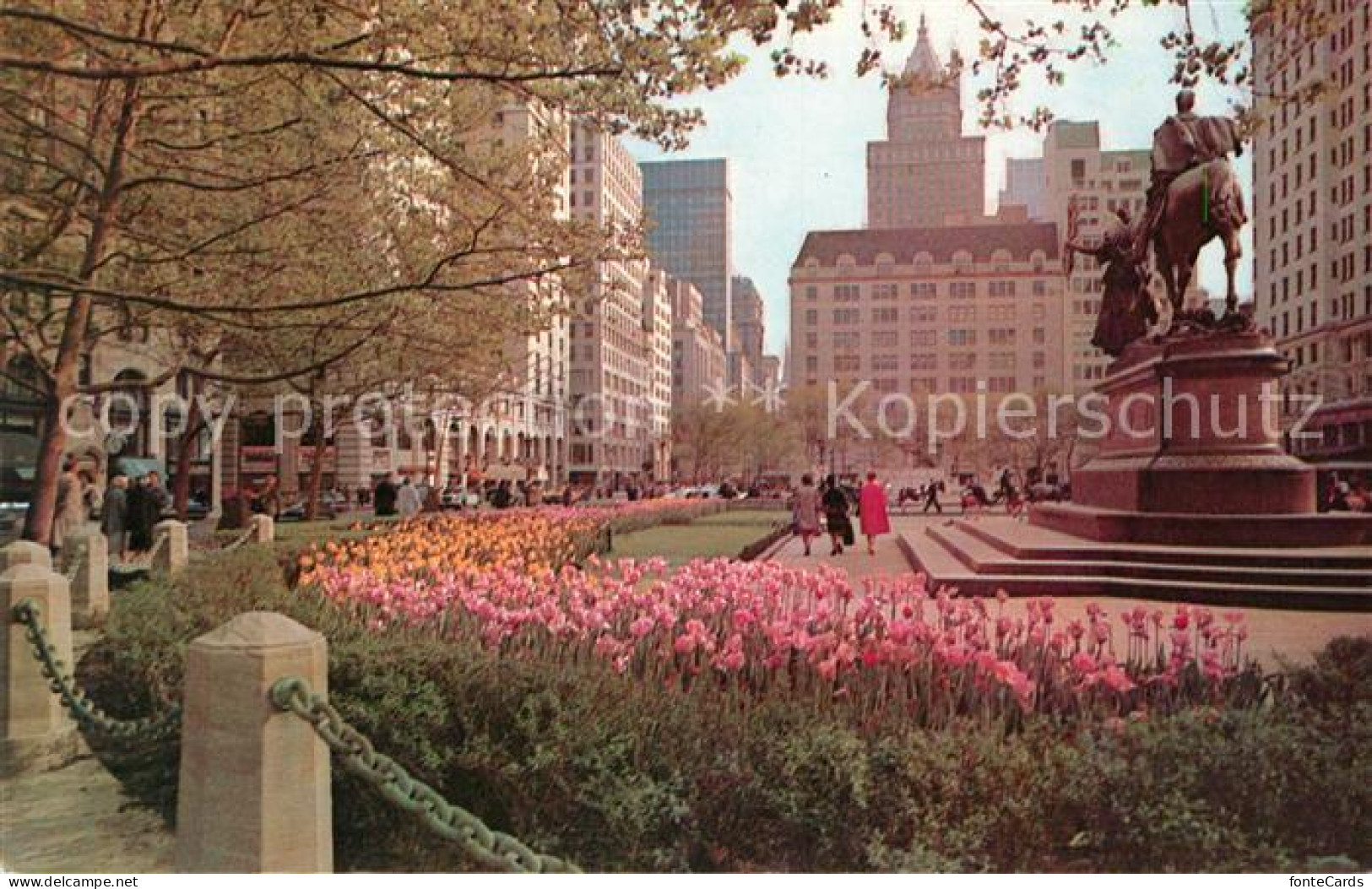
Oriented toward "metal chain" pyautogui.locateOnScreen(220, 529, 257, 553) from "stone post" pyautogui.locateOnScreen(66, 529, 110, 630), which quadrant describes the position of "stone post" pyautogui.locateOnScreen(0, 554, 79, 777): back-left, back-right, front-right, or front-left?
back-right

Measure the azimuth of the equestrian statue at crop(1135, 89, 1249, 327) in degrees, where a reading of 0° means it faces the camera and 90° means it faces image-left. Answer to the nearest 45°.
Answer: approximately 135°

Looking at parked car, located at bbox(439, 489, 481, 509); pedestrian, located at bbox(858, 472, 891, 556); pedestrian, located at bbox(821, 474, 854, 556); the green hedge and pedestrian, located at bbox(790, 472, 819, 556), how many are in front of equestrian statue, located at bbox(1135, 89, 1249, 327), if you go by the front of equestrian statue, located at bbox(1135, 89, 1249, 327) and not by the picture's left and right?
4

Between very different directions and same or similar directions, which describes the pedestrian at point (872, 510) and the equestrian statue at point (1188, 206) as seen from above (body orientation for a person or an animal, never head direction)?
same or similar directions

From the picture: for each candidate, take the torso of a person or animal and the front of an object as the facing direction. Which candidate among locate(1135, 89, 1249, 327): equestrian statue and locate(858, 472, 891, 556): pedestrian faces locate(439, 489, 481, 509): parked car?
the equestrian statue

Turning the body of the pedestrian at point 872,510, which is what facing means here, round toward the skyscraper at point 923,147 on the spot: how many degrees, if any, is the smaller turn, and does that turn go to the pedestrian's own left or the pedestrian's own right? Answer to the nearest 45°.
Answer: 0° — they already face it

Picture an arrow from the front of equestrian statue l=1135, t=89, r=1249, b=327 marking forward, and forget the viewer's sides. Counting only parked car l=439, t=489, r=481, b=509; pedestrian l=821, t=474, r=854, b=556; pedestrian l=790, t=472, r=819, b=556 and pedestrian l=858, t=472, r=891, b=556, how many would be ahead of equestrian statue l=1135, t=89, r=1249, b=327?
4
